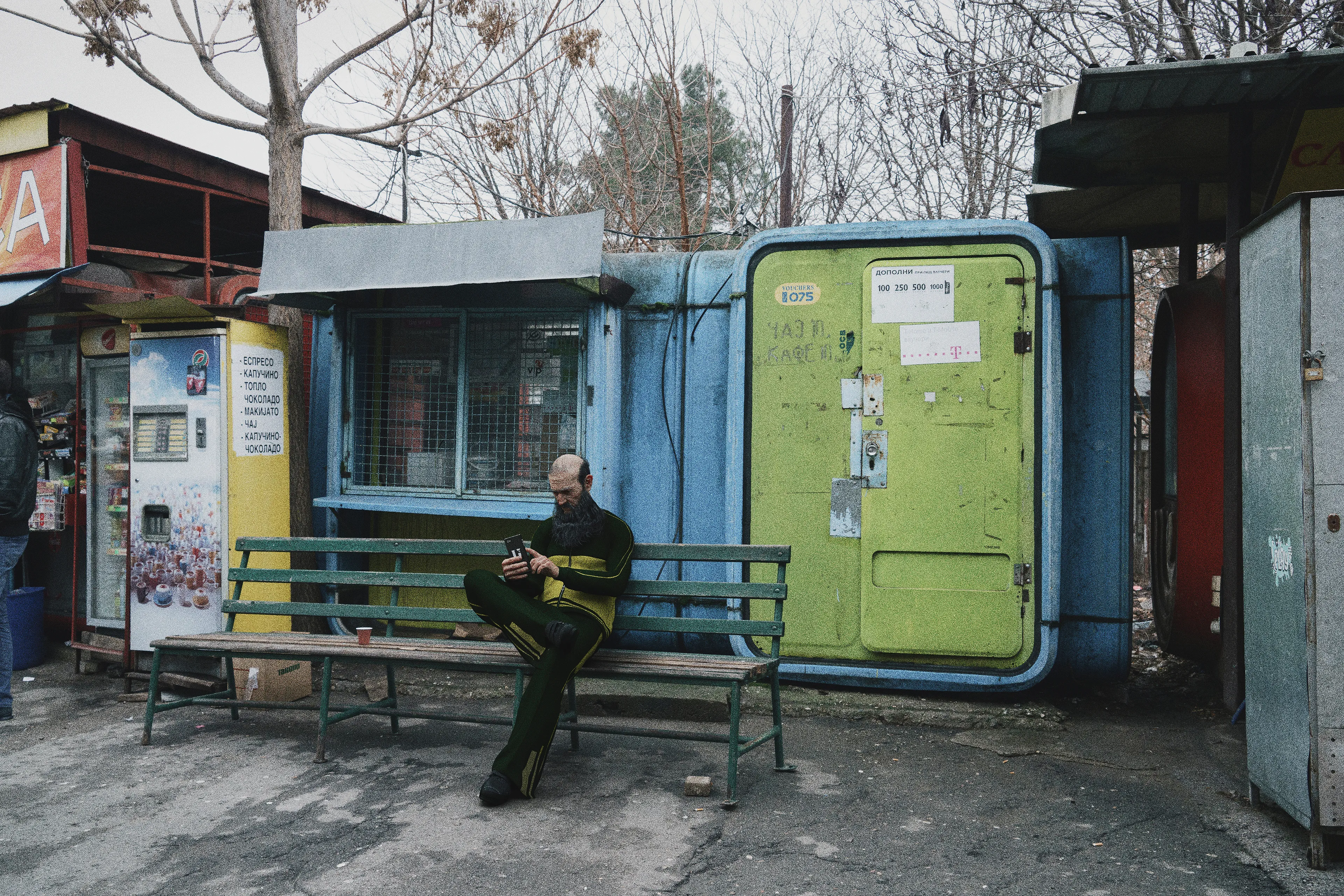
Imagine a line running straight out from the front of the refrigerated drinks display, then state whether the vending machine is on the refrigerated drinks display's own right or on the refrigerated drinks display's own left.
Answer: on the refrigerated drinks display's own left

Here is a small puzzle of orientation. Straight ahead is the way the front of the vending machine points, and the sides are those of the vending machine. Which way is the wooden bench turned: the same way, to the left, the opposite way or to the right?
the same way

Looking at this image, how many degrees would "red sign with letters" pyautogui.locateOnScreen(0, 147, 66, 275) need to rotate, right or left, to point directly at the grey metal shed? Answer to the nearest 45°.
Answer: approximately 90° to its left

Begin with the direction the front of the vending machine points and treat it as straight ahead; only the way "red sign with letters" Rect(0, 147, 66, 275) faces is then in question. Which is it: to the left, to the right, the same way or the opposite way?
the same way

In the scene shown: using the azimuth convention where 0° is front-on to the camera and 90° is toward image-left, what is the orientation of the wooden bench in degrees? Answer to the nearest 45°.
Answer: approximately 45°

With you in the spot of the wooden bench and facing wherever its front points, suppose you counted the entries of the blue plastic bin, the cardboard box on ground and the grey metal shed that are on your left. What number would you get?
1

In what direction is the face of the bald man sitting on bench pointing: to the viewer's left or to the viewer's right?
to the viewer's left

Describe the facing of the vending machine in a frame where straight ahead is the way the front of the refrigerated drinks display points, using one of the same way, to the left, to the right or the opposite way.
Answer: the same way

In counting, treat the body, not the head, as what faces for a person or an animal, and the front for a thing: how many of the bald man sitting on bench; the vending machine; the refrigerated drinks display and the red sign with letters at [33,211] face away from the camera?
0

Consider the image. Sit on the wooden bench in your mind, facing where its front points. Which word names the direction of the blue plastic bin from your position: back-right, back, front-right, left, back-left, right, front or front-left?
right

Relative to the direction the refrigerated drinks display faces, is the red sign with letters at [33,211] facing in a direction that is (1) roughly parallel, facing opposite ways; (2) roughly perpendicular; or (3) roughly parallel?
roughly parallel

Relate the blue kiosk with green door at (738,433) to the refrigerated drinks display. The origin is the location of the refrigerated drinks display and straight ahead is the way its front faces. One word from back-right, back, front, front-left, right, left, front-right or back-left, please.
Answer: left

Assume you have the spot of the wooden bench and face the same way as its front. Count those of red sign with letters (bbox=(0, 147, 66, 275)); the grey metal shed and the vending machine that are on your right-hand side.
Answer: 2

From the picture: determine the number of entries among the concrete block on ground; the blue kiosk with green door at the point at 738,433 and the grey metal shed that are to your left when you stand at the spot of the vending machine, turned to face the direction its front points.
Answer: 3

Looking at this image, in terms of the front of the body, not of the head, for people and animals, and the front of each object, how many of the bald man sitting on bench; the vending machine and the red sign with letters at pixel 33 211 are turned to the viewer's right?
0

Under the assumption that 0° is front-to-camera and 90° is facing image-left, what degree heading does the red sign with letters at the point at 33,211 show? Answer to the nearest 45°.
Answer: approximately 45°

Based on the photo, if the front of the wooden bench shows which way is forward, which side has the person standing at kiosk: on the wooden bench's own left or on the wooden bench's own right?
on the wooden bench's own right

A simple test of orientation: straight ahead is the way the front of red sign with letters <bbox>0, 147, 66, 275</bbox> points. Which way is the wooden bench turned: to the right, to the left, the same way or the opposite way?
the same way

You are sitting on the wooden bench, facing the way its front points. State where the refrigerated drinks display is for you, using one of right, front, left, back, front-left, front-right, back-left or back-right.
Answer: right

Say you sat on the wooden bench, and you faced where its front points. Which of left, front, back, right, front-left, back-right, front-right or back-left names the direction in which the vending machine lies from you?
right

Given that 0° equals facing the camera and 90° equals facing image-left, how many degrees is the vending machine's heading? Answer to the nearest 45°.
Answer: approximately 45°

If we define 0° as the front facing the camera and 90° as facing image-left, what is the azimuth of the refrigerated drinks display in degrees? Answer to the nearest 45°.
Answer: approximately 45°
